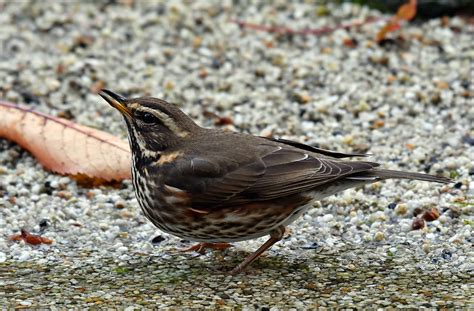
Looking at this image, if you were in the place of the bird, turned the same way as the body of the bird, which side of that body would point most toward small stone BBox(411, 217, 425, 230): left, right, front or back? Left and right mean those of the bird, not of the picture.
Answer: back

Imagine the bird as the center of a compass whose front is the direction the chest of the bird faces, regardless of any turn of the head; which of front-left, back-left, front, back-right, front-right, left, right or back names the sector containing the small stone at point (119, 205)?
front-right

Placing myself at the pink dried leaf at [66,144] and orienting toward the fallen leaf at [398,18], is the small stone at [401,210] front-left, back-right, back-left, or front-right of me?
front-right

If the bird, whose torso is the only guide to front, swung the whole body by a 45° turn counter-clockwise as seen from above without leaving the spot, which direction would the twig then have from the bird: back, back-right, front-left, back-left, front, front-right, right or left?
back-right

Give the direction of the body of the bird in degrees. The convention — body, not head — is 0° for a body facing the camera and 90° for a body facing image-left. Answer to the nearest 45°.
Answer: approximately 90°

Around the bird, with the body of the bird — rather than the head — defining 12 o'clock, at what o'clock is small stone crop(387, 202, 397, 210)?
The small stone is roughly at 5 o'clock from the bird.

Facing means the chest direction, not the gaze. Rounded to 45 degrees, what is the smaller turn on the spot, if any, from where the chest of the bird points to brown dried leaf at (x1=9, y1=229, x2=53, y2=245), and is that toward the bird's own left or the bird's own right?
0° — it already faces it

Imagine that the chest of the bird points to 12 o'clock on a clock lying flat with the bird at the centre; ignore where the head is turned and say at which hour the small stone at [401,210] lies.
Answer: The small stone is roughly at 5 o'clock from the bird.

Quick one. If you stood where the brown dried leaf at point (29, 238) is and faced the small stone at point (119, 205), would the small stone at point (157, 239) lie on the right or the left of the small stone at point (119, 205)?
right

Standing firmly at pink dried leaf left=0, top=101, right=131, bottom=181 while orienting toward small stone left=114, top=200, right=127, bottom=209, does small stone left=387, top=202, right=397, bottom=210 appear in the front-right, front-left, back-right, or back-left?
front-left

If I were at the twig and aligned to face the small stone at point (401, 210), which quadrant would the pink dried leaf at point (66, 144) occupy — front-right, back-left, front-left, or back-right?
front-right

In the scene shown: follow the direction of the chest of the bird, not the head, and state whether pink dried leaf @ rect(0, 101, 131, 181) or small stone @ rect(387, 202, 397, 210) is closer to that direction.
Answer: the pink dried leaf

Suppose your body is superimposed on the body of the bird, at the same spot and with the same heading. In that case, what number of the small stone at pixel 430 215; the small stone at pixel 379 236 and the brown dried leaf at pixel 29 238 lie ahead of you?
1
